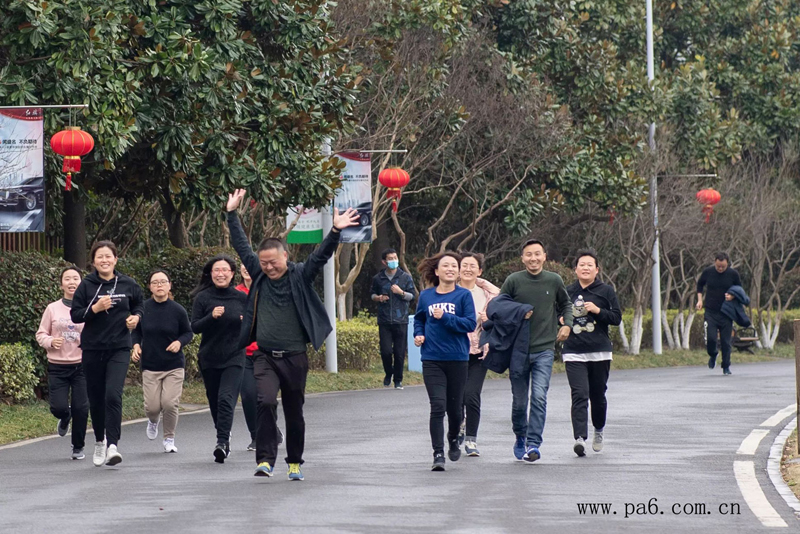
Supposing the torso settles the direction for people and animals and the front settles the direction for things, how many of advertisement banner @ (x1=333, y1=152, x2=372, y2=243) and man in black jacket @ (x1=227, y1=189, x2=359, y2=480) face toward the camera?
2

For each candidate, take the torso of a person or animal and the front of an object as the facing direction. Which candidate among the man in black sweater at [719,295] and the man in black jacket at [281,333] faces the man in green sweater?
the man in black sweater at [719,295]

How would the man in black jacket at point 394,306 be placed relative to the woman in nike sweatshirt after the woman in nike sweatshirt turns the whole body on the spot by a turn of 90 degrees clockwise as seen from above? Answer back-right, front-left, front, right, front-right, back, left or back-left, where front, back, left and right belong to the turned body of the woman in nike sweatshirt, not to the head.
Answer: right

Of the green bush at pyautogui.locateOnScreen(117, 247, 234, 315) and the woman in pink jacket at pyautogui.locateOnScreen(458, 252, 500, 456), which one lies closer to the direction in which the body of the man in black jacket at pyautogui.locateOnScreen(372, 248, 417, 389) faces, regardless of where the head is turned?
the woman in pink jacket

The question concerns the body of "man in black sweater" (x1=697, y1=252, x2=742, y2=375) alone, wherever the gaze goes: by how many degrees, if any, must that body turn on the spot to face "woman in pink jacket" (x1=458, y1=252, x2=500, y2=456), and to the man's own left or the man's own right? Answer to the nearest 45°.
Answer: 0° — they already face them

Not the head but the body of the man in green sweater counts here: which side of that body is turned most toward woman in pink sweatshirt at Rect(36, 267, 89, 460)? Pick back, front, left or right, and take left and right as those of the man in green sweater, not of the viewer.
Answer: right

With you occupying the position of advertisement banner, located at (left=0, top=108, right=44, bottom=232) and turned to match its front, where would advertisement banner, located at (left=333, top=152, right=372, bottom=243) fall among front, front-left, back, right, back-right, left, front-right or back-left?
back-left

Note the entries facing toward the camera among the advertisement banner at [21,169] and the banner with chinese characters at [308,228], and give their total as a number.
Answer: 2
